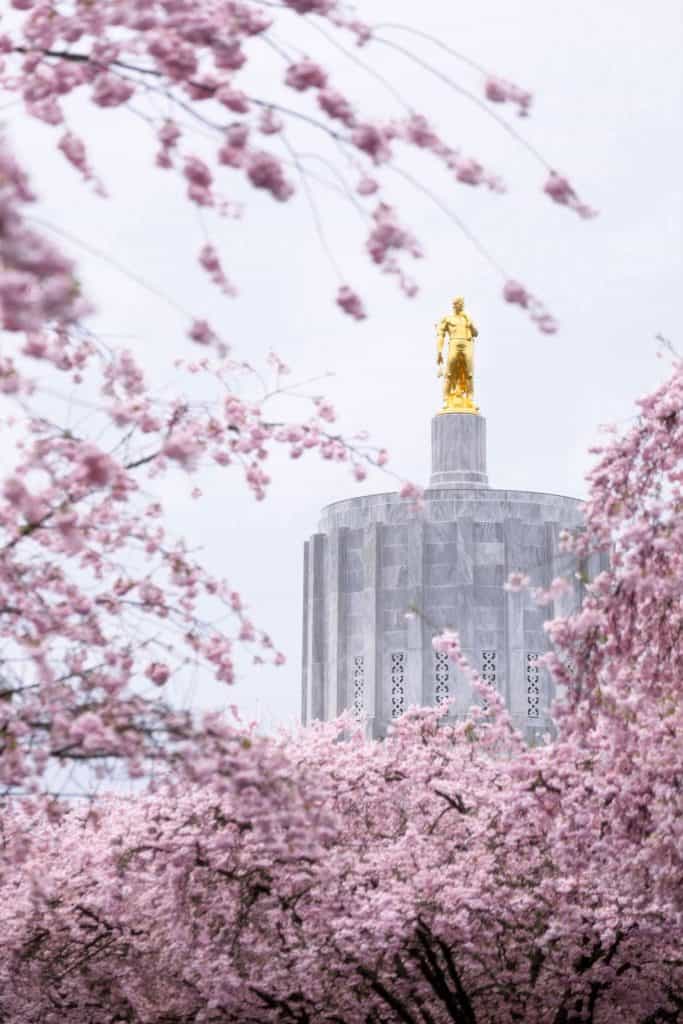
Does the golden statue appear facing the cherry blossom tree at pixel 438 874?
yes

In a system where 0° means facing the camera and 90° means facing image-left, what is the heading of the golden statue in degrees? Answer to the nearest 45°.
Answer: approximately 0°
